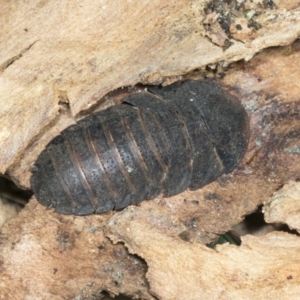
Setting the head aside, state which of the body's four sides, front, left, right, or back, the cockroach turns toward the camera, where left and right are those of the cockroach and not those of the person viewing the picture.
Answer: right
